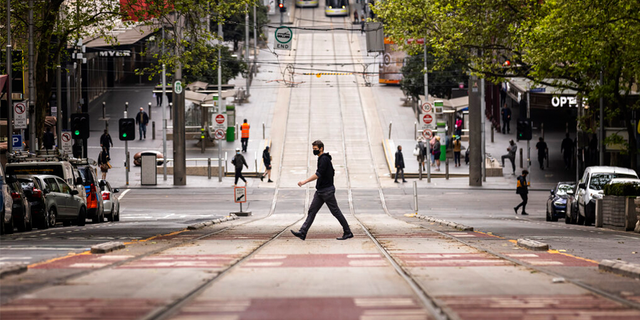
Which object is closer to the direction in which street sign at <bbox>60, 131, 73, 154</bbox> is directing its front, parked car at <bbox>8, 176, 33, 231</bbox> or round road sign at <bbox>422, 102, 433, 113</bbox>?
the parked car

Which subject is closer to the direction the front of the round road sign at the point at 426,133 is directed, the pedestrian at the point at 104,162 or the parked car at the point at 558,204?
the parked car

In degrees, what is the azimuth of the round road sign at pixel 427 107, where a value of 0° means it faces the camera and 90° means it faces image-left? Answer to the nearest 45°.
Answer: approximately 0°

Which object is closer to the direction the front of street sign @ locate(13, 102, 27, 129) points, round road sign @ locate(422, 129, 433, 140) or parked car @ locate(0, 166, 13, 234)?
the parked car

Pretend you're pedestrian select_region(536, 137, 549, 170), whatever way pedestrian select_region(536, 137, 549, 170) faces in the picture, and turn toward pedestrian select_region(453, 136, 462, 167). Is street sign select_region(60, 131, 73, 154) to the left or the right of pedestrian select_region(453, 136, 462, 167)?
left

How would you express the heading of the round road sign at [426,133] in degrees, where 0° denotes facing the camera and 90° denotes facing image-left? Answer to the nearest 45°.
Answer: approximately 0°
